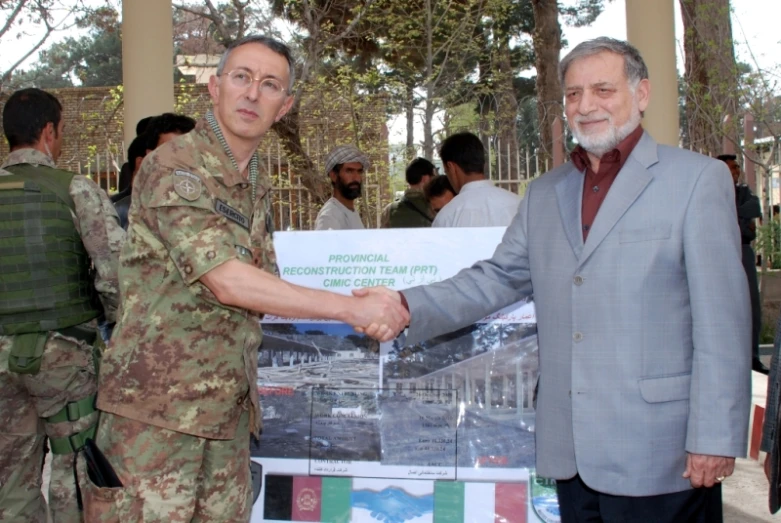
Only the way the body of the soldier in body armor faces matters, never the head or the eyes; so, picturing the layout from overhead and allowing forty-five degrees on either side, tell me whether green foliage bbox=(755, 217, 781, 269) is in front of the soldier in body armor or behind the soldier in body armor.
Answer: in front

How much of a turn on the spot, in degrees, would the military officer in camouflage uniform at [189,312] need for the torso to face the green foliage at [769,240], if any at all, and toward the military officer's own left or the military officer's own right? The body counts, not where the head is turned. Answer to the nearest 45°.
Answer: approximately 90° to the military officer's own left

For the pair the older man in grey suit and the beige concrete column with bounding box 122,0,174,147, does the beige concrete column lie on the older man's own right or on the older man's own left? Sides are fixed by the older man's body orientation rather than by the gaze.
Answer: on the older man's own right

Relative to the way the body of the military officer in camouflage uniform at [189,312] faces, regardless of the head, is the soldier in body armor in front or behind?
behind

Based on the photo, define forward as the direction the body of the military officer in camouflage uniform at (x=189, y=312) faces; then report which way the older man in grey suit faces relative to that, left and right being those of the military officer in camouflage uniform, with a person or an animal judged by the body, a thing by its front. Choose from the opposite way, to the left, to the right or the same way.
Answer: to the right

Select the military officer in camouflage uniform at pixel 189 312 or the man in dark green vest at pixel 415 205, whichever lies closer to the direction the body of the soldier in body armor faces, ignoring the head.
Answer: the man in dark green vest

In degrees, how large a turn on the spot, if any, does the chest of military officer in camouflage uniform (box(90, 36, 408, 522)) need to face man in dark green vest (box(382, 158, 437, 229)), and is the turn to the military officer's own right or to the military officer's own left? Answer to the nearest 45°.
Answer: approximately 135° to the military officer's own left

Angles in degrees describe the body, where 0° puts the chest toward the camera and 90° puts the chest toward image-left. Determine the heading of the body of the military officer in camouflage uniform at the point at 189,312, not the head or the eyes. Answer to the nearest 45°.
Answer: approximately 315°

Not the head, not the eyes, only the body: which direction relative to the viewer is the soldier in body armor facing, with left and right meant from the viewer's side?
facing away from the viewer and to the right of the viewer

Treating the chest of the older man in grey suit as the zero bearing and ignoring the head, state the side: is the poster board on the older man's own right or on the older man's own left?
on the older man's own right

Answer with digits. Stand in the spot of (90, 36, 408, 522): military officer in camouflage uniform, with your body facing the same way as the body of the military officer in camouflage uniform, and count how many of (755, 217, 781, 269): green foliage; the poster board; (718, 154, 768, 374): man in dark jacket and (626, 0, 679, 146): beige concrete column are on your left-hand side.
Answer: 4

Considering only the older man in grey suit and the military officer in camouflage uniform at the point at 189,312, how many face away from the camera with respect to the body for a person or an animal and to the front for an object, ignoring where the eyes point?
0

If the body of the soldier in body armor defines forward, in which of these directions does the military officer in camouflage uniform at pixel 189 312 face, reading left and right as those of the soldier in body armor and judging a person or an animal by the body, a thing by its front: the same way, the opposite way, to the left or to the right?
to the right

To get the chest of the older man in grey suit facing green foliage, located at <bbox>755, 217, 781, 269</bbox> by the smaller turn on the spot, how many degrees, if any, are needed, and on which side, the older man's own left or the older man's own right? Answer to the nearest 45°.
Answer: approximately 135° to the older man's own right

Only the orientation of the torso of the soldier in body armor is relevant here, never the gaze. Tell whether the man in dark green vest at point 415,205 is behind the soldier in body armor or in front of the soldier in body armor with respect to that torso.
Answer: in front

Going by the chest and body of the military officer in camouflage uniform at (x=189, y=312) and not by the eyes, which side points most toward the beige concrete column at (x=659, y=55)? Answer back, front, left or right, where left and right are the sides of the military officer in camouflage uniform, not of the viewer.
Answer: left

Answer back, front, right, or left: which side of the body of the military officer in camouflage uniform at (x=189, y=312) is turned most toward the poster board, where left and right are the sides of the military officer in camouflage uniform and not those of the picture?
left
